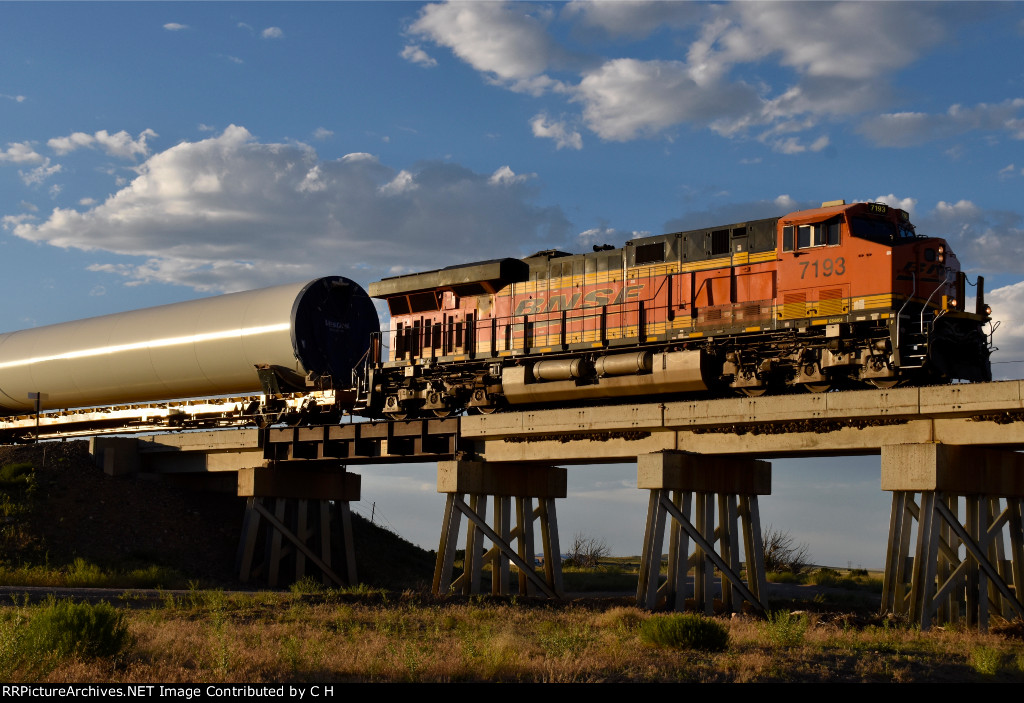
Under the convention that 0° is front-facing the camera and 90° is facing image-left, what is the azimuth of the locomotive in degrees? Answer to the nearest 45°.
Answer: approximately 315°

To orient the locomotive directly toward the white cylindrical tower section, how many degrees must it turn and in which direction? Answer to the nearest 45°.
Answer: approximately 180°

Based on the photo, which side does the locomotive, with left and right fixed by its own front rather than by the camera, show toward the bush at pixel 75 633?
right

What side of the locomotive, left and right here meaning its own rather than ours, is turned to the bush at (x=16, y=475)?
back

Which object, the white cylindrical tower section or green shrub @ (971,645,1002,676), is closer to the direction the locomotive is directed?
the green shrub

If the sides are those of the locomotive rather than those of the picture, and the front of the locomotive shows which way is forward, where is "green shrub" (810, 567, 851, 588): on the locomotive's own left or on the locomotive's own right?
on the locomotive's own left

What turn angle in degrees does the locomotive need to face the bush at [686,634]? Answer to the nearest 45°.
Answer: approximately 45° to its right

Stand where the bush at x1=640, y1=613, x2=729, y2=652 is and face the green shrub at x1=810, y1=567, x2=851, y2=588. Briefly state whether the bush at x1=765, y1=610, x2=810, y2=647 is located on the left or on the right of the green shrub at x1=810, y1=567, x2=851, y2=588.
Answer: right
